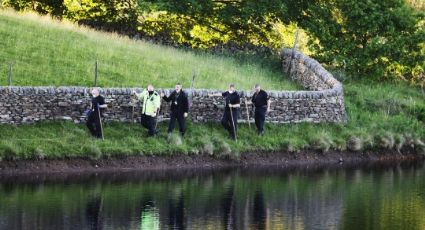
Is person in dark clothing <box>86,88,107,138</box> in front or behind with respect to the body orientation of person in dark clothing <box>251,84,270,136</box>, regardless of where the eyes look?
in front

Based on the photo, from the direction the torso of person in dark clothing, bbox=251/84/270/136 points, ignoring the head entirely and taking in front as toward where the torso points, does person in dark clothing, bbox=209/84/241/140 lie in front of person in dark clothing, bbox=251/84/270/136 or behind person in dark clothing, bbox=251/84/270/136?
in front

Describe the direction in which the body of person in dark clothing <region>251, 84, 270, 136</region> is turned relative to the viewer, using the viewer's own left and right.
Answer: facing the viewer and to the left of the viewer
